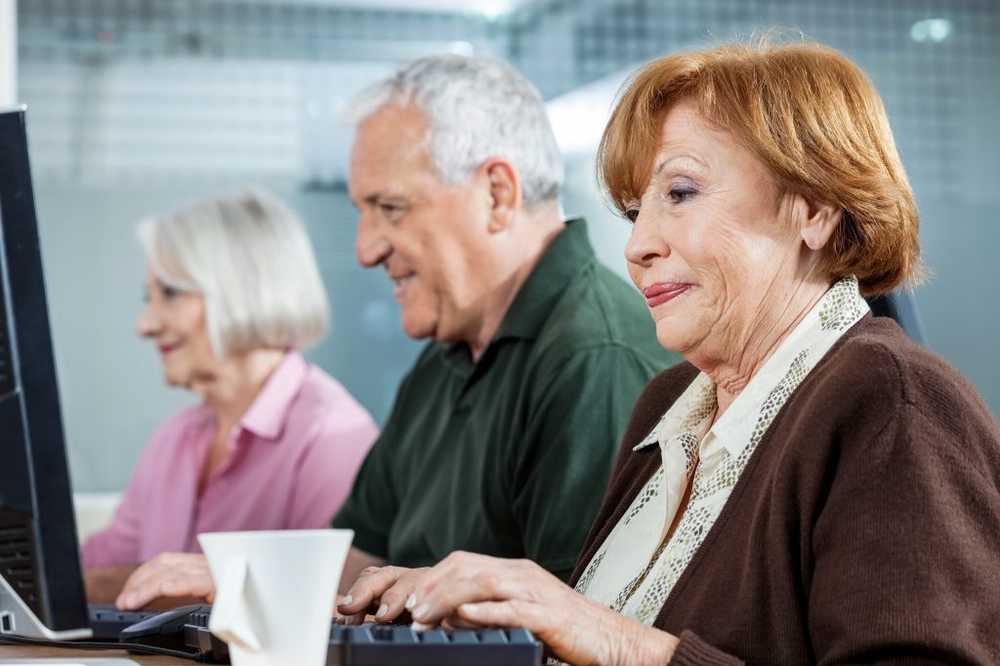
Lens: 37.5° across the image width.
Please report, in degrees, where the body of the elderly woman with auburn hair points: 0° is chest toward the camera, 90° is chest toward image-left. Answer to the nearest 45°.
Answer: approximately 45°

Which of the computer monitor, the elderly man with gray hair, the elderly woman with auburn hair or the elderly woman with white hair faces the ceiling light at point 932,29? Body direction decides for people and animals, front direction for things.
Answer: the computer monitor

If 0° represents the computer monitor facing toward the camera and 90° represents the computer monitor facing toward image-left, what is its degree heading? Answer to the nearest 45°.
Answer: approximately 225°

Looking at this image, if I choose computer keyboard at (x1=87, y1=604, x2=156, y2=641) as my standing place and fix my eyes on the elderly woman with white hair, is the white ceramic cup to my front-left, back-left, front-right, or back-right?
back-right

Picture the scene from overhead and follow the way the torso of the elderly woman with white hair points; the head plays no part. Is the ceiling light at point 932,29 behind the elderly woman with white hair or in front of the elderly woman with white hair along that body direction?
behind

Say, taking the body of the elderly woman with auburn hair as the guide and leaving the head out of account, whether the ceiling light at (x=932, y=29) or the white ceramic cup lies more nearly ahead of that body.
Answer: the white ceramic cup

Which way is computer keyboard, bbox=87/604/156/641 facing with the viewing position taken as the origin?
facing to the right of the viewer

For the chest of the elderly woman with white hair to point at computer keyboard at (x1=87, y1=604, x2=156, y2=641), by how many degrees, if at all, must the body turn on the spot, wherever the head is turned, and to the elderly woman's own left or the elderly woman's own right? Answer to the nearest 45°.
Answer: approximately 45° to the elderly woman's own left

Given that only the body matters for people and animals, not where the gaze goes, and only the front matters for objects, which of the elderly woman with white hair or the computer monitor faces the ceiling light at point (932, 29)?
the computer monitor

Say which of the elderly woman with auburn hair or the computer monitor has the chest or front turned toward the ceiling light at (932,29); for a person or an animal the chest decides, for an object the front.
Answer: the computer monitor
